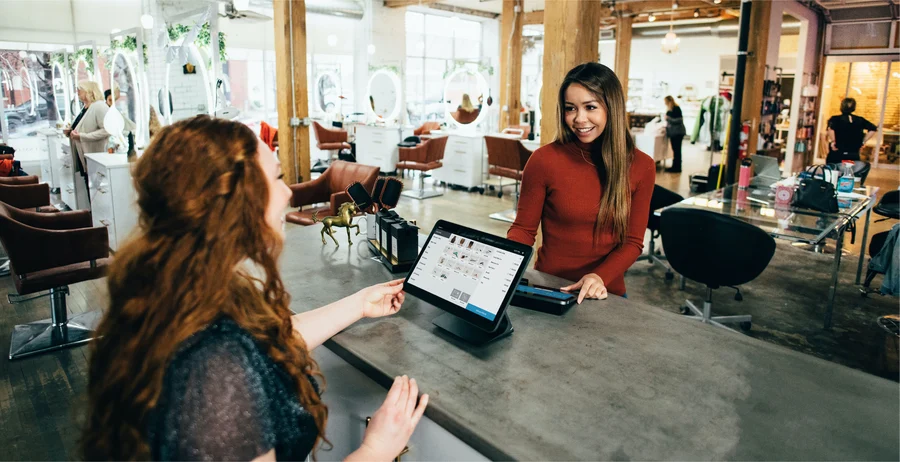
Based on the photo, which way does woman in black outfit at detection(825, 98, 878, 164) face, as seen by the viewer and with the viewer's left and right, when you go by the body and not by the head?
facing away from the viewer

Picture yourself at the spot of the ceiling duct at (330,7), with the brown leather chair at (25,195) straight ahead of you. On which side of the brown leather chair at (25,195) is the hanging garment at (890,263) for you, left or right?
left

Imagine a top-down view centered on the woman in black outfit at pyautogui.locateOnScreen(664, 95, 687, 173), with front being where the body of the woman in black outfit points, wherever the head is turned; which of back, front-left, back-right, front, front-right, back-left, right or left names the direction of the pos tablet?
left

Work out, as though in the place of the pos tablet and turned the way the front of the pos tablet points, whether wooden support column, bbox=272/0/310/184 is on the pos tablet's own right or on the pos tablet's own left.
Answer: on the pos tablet's own right

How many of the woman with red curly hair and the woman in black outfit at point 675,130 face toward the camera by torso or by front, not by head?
0

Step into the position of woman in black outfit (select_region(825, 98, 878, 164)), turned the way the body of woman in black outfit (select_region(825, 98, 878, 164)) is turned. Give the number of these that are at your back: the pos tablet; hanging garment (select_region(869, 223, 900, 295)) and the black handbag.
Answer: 3

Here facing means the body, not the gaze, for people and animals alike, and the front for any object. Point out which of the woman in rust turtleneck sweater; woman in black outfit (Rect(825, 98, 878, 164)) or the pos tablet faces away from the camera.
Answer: the woman in black outfit

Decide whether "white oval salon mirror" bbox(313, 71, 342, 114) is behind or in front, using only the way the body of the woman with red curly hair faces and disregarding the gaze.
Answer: in front

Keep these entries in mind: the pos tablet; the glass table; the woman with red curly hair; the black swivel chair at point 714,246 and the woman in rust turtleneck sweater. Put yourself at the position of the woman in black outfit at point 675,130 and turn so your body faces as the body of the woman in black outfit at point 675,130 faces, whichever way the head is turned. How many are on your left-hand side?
5

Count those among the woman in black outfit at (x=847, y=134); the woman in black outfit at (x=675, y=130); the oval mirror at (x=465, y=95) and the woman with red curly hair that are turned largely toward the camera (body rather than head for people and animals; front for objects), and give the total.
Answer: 1

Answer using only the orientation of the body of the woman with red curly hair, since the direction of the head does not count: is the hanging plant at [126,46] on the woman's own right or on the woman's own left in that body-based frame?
on the woman's own left

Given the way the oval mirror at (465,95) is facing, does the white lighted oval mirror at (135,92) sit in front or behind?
in front

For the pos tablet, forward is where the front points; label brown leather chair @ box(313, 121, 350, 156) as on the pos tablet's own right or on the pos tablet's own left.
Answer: on the pos tablet's own right

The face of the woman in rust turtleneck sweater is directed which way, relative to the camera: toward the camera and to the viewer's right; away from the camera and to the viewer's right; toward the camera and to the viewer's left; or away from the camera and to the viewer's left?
toward the camera and to the viewer's left

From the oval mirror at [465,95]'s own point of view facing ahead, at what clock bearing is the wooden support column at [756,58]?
The wooden support column is roughly at 10 o'clock from the oval mirror.

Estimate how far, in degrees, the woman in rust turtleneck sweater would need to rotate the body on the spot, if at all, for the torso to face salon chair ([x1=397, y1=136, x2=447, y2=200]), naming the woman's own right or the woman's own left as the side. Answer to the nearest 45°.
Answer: approximately 135° to the woman's own right

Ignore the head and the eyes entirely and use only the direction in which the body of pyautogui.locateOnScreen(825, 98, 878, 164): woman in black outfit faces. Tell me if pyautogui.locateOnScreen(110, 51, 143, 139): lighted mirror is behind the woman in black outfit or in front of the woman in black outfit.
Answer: behind

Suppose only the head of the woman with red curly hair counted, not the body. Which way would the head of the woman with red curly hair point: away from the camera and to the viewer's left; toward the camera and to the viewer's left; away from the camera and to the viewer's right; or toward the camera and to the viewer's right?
away from the camera and to the viewer's right
